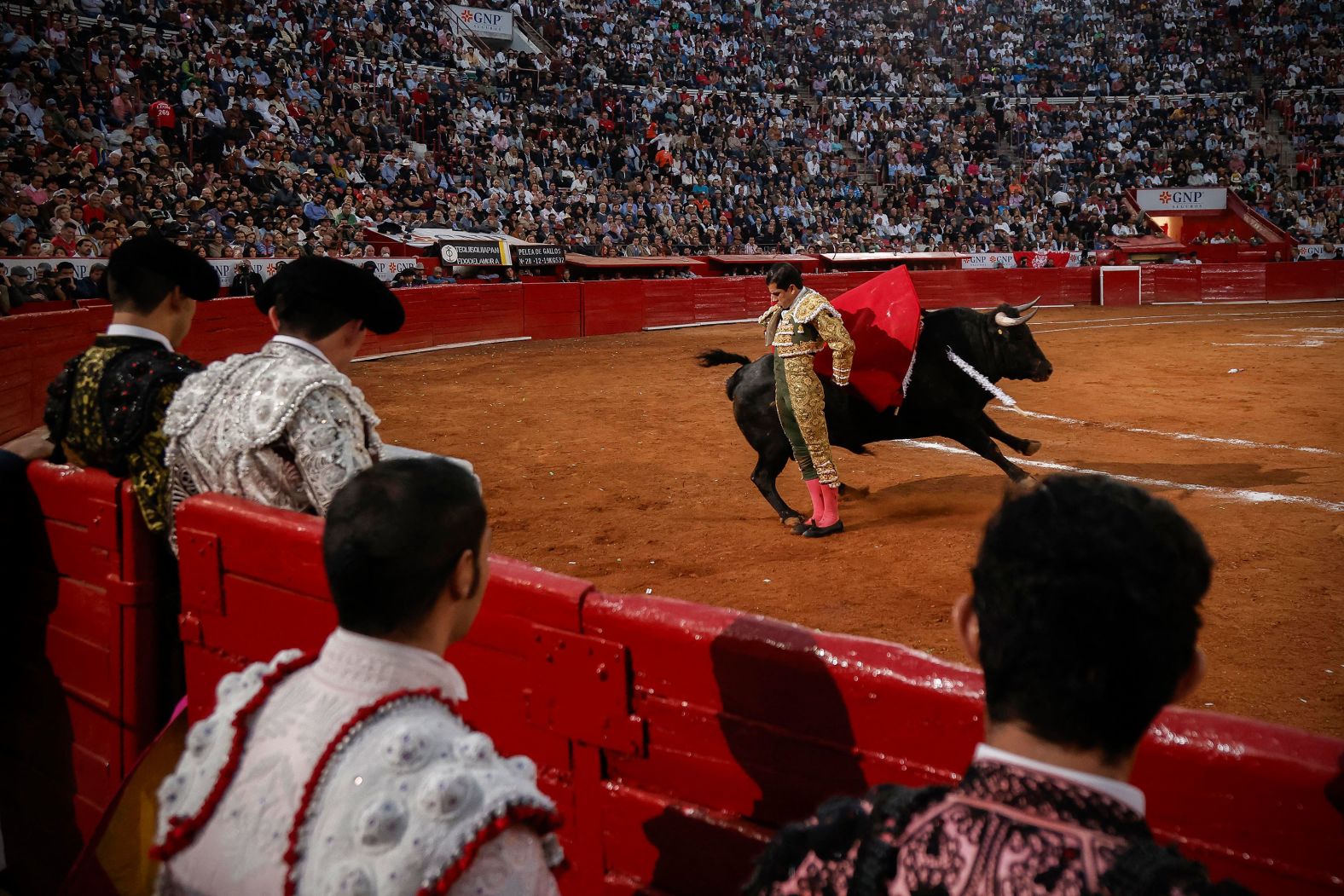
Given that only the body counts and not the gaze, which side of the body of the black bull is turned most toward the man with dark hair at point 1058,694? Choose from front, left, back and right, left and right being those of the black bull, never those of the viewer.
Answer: right

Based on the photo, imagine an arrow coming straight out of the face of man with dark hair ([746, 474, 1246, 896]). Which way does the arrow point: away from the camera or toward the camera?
away from the camera

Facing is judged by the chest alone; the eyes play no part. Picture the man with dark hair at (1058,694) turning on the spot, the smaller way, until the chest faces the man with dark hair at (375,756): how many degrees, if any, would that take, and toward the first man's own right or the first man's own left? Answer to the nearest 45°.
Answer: approximately 90° to the first man's own left

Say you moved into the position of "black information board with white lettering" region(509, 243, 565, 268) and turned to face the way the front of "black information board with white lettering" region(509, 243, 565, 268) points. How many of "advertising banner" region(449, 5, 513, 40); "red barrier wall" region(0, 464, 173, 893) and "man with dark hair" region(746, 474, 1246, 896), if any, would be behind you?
1

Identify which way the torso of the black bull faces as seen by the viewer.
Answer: to the viewer's right

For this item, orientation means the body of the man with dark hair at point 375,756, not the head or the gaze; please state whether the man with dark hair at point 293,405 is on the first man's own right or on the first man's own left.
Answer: on the first man's own left

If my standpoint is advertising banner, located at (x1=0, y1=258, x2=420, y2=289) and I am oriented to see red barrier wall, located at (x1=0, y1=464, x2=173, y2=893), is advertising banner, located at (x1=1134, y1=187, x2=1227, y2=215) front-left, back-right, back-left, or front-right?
back-left

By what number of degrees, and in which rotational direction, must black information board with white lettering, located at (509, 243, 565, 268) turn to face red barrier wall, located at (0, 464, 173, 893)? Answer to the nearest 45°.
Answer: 0° — it already faces it

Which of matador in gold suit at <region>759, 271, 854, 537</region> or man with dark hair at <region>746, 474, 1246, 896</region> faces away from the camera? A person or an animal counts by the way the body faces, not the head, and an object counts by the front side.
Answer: the man with dark hair

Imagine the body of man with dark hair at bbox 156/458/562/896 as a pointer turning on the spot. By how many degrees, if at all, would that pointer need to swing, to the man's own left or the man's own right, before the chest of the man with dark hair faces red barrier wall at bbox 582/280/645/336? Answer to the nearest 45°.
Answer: approximately 45° to the man's own left

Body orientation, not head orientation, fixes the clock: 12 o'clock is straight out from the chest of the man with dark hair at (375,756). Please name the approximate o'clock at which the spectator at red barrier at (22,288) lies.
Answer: The spectator at red barrier is roughly at 10 o'clock from the man with dark hair.

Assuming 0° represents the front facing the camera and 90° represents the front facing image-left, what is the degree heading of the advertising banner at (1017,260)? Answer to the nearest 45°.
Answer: approximately 0°

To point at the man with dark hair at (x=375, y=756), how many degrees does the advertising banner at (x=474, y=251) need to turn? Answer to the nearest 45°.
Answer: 0° — it already faces them

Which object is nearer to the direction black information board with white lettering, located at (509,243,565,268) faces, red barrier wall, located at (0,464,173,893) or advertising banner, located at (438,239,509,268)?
the red barrier wall

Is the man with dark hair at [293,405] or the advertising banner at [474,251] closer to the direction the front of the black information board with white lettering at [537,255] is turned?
the man with dark hair

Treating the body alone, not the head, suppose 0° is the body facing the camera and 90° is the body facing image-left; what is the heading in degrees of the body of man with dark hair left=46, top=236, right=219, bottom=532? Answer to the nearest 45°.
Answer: approximately 225°

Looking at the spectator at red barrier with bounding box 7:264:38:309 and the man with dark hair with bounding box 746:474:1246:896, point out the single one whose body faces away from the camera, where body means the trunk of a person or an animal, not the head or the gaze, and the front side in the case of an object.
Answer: the man with dark hair
